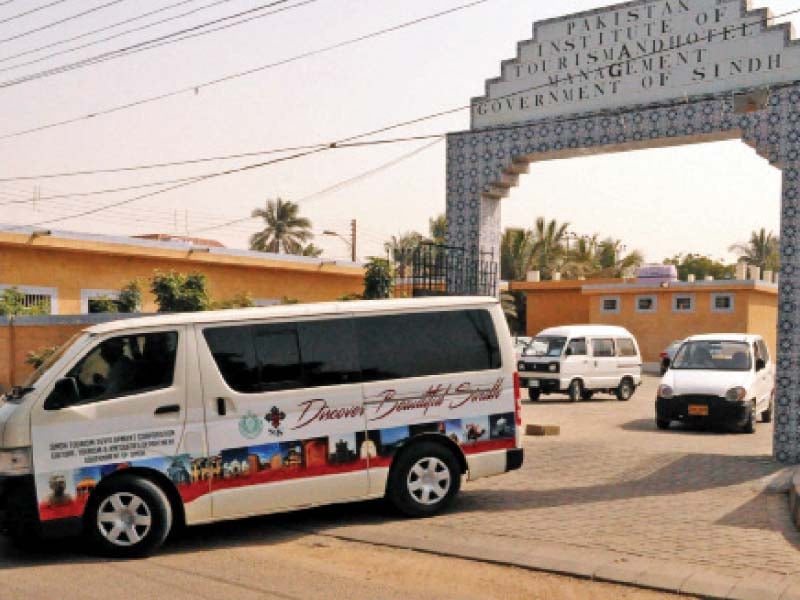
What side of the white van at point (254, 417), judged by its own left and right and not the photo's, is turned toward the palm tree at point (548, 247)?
right

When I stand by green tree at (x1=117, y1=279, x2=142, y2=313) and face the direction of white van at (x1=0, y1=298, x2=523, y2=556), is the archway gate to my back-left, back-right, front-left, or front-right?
front-left

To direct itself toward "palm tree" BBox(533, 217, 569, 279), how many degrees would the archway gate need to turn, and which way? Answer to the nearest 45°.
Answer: approximately 135° to its right

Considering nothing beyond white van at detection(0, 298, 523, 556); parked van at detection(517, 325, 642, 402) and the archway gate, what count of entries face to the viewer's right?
0

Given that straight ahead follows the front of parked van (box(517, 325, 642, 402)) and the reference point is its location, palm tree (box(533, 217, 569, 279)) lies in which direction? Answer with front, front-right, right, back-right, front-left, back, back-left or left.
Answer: back-right

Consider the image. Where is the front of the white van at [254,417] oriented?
to the viewer's left

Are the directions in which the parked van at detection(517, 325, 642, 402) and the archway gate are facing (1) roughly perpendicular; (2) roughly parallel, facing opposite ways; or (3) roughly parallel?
roughly parallel

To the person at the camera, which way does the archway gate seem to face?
facing the viewer and to the left of the viewer

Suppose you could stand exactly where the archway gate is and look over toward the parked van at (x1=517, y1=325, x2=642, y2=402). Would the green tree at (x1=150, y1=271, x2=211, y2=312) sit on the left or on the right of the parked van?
left

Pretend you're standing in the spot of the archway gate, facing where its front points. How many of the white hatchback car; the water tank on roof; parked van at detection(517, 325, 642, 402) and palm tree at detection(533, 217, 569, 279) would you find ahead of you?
0

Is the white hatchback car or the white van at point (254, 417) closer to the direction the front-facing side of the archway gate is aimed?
the white van

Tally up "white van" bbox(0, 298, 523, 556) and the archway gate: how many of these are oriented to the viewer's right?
0

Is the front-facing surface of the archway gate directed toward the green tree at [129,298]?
no

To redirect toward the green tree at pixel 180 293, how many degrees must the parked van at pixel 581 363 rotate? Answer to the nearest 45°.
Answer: approximately 45° to its right

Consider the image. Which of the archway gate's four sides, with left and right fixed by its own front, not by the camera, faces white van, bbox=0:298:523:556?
front

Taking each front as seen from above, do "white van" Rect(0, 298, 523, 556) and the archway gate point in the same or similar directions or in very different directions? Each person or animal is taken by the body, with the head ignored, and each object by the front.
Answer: same or similar directions

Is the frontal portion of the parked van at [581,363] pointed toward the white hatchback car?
no
